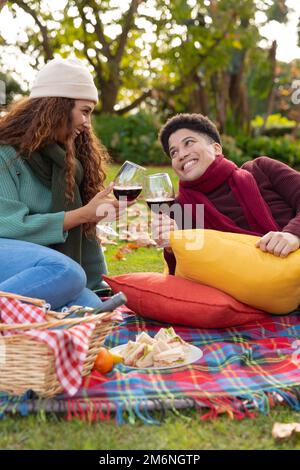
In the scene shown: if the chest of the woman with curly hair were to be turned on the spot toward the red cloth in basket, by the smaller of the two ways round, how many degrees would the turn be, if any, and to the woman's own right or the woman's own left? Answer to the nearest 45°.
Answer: approximately 90° to the woman's own right

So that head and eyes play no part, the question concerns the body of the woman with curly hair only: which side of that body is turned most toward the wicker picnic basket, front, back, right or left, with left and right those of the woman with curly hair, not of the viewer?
right

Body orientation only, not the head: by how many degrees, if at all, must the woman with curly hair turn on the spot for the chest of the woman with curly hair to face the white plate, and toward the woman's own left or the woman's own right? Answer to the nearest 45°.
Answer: approximately 45° to the woman's own right

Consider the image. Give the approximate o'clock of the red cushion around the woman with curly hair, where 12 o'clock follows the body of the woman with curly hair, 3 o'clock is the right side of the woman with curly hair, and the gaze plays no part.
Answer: The red cushion is roughly at 1 o'clock from the woman with curly hair.

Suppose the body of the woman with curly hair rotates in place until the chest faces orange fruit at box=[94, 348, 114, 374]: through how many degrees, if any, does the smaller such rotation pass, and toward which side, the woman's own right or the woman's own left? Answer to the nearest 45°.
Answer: approximately 90° to the woman's own right

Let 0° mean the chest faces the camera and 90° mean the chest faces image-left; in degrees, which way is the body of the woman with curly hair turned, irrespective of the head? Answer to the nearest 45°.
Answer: approximately 270°

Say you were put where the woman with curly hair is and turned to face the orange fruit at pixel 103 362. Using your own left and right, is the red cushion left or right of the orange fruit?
left

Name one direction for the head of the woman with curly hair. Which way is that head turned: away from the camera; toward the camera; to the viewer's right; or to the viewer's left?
to the viewer's right

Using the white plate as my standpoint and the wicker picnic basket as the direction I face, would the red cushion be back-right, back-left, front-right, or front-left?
back-right
